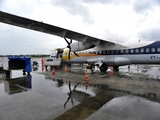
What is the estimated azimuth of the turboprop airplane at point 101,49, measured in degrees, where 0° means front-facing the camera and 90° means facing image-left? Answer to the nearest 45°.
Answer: approximately 135°
